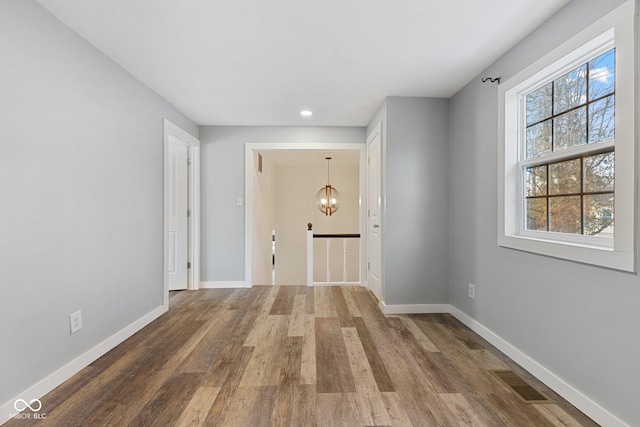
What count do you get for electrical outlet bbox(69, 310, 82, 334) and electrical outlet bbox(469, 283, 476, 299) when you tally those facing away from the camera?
0

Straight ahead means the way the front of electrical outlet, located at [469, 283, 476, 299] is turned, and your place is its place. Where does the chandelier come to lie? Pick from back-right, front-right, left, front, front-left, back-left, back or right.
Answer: right

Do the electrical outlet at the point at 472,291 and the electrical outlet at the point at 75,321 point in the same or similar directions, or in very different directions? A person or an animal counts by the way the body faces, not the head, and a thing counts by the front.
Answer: very different directions

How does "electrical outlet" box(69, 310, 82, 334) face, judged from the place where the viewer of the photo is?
facing the viewer and to the right of the viewer

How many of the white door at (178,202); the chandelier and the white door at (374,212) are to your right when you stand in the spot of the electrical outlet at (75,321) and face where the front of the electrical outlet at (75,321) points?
0

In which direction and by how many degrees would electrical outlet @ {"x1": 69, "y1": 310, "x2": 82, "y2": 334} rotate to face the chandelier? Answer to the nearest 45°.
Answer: approximately 90° to its left

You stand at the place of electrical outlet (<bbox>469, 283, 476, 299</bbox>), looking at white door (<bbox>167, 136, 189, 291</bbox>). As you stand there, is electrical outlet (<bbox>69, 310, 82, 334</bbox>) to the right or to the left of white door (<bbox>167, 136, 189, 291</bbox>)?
left

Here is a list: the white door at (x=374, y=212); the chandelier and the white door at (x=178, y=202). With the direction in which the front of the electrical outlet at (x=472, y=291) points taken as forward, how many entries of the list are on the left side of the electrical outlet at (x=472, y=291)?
0

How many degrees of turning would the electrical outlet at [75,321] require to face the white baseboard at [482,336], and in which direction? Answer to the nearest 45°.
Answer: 0° — it already faces it

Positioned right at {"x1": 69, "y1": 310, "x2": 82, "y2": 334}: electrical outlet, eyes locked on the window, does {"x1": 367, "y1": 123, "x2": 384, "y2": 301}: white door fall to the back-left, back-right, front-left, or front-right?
front-left

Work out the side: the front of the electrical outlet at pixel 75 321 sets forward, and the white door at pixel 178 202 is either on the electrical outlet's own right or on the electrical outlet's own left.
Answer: on the electrical outlet's own left

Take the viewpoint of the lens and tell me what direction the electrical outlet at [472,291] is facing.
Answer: facing the viewer and to the left of the viewer

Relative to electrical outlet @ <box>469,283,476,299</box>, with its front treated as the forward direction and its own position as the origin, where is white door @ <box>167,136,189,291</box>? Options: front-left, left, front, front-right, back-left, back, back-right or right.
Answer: front-right

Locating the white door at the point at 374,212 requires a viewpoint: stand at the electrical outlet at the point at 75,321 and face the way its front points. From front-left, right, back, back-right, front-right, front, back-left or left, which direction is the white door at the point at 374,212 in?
front-left

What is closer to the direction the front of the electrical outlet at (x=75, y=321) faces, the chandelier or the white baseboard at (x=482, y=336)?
the white baseboard

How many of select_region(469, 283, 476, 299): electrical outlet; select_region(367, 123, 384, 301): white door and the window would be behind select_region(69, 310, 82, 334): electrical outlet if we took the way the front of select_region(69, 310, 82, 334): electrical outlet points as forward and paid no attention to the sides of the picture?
0

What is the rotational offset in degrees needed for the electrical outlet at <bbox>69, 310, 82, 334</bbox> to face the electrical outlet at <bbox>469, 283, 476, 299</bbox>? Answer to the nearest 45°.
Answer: approximately 45° to its left
